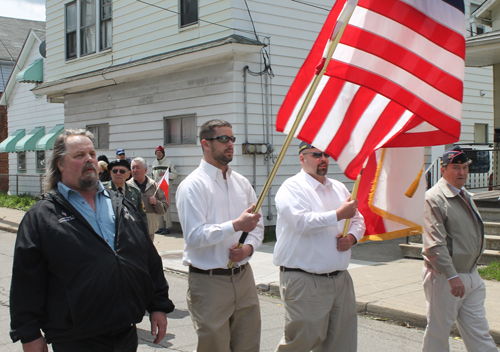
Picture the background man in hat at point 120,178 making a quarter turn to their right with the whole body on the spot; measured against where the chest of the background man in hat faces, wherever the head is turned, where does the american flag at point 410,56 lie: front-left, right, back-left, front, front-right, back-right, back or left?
back-left

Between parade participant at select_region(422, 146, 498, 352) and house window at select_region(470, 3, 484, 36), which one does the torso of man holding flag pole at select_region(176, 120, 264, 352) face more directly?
the parade participant

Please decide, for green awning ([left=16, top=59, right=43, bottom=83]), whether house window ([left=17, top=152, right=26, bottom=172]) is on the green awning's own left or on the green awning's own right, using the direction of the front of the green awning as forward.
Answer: on the green awning's own right

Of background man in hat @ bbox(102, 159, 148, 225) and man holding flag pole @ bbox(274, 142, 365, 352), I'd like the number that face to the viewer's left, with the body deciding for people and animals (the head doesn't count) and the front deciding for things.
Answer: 0

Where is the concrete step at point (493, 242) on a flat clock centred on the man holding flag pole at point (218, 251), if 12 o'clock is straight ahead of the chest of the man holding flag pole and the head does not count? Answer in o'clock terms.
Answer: The concrete step is roughly at 9 o'clock from the man holding flag pole.

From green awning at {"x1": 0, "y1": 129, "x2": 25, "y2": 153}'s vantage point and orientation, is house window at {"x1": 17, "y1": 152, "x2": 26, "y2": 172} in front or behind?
behind

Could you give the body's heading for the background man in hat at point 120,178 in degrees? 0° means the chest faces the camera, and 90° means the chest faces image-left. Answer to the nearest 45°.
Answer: approximately 0°

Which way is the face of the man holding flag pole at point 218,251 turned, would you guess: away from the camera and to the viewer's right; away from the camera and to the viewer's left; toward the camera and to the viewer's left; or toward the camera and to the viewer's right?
toward the camera and to the viewer's right

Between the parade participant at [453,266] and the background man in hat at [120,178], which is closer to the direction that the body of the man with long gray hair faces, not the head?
the parade participant
